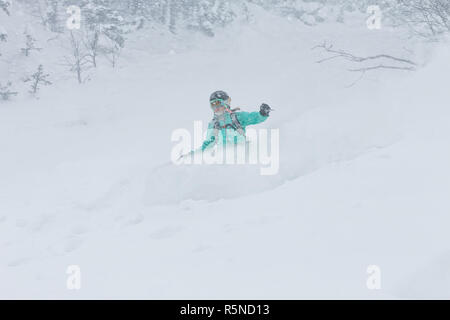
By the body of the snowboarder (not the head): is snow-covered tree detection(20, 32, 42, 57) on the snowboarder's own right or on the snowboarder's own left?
on the snowboarder's own right

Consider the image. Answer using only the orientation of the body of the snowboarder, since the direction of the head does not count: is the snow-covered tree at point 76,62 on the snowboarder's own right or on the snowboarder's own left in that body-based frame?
on the snowboarder's own right

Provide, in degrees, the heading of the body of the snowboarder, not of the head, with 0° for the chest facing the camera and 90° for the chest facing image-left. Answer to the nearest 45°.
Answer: approximately 45°

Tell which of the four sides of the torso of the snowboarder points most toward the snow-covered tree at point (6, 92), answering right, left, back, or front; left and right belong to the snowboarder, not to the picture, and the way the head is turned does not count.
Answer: right

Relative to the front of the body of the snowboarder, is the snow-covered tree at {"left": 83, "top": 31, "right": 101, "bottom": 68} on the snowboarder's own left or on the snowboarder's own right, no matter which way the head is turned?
on the snowboarder's own right

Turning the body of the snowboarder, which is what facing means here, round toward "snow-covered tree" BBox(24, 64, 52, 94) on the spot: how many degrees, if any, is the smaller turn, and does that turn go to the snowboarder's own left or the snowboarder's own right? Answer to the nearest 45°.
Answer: approximately 90° to the snowboarder's own right

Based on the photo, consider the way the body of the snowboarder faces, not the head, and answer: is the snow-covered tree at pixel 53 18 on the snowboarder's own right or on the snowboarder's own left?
on the snowboarder's own right
